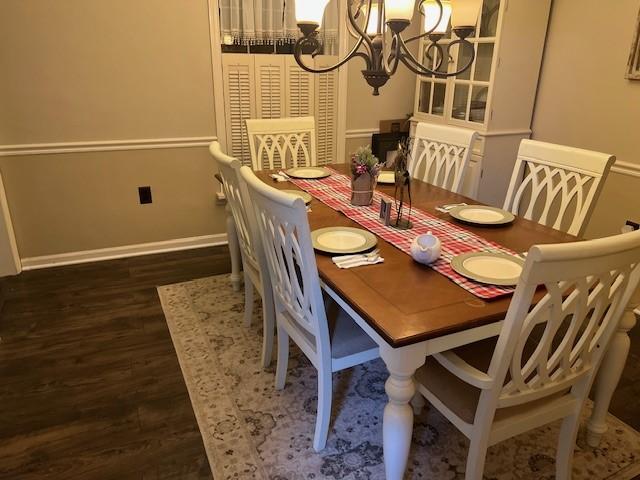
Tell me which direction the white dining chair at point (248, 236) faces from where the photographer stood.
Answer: facing to the right of the viewer

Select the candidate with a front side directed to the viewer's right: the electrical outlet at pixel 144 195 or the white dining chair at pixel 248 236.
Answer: the white dining chair

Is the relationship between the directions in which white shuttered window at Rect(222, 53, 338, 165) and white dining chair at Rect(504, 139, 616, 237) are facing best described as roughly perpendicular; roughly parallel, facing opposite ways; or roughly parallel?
roughly perpendicular

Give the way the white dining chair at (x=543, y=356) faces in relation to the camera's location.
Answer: facing away from the viewer and to the left of the viewer

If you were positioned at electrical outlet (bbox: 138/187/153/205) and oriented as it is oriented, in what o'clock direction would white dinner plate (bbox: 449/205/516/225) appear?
The white dinner plate is roughly at 11 o'clock from the electrical outlet.
